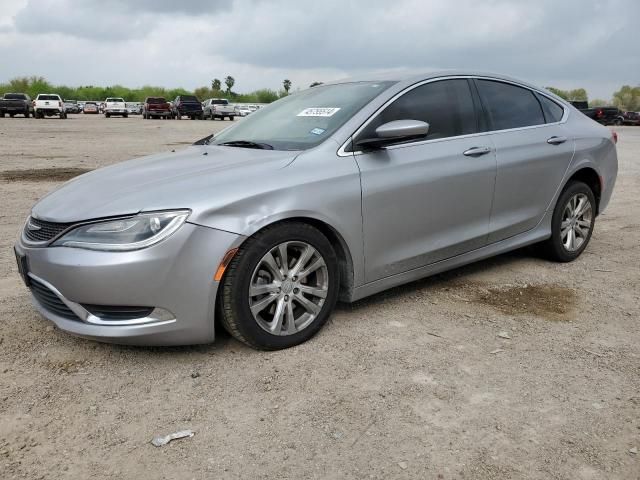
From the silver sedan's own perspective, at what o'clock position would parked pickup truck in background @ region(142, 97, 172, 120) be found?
The parked pickup truck in background is roughly at 4 o'clock from the silver sedan.

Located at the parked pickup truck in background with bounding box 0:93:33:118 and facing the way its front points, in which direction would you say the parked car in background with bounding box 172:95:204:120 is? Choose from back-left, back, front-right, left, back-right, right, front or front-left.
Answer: right

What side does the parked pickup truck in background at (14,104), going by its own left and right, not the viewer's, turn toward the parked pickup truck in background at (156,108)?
right

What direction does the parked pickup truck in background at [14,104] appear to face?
away from the camera

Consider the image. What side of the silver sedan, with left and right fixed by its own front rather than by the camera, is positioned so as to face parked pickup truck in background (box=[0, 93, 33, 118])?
right

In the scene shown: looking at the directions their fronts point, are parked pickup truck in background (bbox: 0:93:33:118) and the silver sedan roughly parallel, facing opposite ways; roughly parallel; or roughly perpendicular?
roughly perpendicular

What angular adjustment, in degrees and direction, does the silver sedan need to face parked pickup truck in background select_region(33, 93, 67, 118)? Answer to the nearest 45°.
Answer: approximately 90° to its right

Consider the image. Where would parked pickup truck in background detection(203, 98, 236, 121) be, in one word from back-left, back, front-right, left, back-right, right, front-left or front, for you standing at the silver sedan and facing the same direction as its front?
back-right

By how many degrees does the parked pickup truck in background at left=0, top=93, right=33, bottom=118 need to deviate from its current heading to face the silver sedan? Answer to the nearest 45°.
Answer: approximately 180°

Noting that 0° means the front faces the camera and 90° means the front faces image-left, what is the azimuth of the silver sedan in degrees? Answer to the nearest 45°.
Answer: approximately 45°

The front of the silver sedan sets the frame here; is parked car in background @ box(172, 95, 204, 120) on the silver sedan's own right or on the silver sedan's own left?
on the silver sedan's own right
